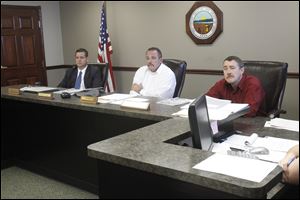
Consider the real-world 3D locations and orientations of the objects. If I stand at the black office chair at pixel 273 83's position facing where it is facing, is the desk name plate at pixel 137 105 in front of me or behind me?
in front

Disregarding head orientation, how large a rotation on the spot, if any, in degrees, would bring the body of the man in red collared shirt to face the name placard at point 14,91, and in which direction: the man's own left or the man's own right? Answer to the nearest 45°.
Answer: approximately 45° to the man's own right

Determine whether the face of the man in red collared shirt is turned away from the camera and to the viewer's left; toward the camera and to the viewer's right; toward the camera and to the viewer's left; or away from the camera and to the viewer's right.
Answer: toward the camera and to the viewer's left

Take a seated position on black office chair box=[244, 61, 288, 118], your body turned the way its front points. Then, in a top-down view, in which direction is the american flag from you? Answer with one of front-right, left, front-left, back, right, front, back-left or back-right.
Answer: right

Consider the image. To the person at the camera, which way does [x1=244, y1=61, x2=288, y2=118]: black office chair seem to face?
facing the viewer and to the left of the viewer

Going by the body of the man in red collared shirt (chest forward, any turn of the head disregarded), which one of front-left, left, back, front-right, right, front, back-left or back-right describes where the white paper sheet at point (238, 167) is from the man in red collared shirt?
front-left

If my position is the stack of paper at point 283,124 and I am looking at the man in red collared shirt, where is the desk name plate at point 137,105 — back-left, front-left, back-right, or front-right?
front-left

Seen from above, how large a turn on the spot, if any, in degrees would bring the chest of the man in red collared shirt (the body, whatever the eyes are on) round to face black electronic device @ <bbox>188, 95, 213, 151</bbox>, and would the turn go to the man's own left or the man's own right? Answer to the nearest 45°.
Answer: approximately 45° to the man's own left

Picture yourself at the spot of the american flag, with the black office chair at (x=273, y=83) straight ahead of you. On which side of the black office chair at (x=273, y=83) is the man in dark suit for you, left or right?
right

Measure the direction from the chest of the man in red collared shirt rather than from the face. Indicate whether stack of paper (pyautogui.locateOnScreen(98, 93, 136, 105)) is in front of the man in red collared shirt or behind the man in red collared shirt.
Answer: in front

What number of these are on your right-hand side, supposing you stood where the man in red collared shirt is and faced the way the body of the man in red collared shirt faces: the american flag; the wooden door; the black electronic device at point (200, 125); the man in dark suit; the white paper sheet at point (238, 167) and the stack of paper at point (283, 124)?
3

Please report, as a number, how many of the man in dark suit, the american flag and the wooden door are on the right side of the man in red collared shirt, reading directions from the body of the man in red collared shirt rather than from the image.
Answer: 3

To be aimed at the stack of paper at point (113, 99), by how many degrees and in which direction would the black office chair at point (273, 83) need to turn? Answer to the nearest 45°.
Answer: approximately 45° to its right
